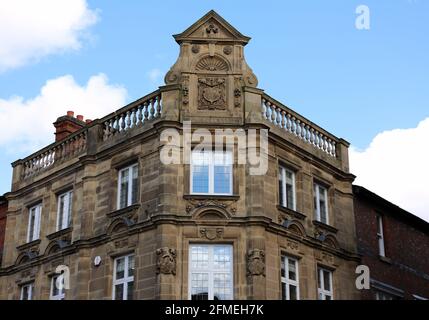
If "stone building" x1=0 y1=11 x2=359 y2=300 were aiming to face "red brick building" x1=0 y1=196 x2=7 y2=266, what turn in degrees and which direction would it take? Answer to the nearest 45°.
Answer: approximately 135° to its right

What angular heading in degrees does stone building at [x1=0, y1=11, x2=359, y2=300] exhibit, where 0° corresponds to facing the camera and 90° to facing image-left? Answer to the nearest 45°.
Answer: approximately 0°

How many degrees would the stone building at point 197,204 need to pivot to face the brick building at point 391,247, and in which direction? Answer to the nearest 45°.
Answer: approximately 135° to its left
